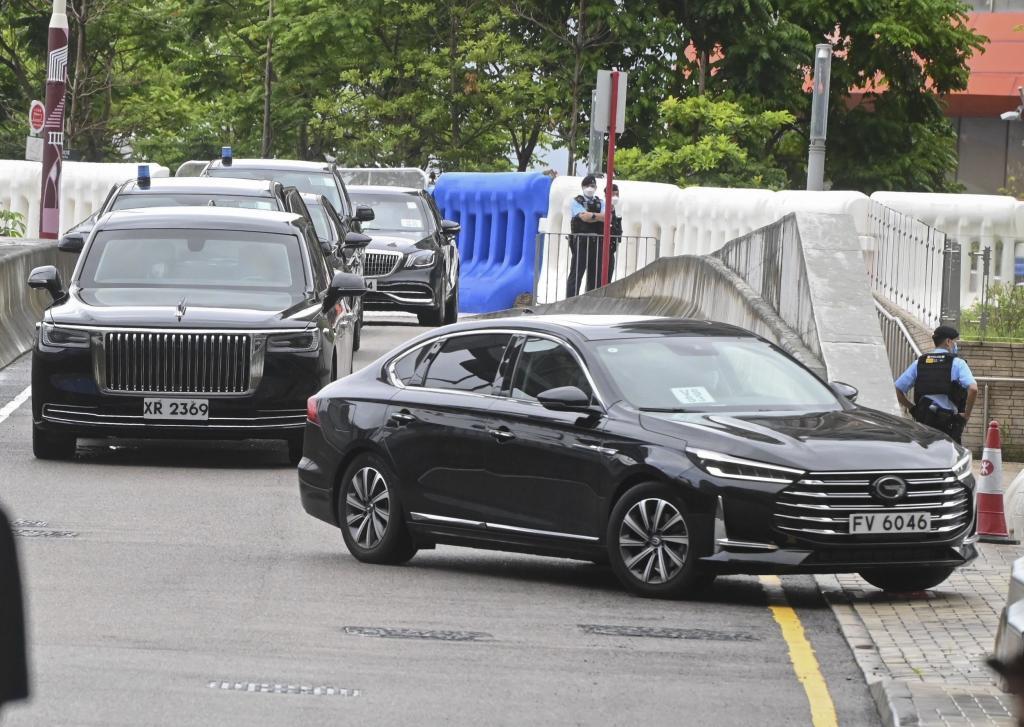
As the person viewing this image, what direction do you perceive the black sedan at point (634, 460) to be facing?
facing the viewer and to the right of the viewer

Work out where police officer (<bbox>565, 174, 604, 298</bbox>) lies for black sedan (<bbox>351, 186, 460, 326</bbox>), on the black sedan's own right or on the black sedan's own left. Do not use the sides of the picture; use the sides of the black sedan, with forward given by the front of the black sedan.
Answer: on the black sedan's own left

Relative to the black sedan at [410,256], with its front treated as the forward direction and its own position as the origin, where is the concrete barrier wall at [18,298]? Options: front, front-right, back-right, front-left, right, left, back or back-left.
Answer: front-right

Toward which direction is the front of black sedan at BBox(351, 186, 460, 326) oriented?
toward the camera

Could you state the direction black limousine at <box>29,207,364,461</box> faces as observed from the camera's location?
facing the viewer

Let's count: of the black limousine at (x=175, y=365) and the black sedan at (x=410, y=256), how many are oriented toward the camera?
2

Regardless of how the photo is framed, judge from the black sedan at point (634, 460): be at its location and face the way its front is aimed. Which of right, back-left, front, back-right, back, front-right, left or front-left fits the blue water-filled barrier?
back-left

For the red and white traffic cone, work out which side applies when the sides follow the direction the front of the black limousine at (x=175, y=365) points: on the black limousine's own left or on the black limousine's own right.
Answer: on the black limousine's own left

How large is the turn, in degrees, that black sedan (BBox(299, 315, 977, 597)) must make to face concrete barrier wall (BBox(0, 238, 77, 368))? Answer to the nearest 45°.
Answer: approximately 180°

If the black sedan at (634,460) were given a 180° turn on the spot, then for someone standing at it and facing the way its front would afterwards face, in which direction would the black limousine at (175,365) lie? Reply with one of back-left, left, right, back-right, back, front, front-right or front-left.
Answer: front

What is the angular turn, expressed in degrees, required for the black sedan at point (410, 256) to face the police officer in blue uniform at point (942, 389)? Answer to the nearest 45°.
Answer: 0° — it already faces them

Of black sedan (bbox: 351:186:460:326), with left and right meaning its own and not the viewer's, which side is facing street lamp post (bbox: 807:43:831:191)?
left

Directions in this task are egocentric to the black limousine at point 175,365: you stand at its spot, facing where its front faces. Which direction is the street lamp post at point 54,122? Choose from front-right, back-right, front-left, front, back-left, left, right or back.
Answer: back

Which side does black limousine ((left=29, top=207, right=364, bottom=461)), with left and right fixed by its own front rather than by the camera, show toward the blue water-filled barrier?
back
